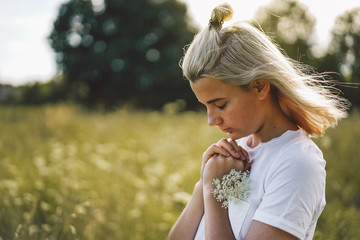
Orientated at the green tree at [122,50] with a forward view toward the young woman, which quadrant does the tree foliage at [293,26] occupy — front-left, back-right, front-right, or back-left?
front-left

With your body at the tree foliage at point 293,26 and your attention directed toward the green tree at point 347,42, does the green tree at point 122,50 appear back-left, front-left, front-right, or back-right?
back-right

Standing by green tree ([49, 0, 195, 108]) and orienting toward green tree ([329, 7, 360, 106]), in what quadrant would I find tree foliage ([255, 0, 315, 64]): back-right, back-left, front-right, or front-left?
front-left

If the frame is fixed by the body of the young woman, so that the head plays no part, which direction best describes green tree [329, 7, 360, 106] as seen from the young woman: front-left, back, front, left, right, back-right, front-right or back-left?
right

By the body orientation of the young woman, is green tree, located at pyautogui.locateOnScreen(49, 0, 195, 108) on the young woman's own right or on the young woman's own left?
on the young woman's own right

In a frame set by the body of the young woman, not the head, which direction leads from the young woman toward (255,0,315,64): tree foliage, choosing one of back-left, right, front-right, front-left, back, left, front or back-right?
right

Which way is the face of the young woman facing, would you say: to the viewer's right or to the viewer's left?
to the viewer's left

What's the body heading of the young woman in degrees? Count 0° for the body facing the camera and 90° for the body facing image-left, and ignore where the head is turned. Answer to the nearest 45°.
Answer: approximately 90°
